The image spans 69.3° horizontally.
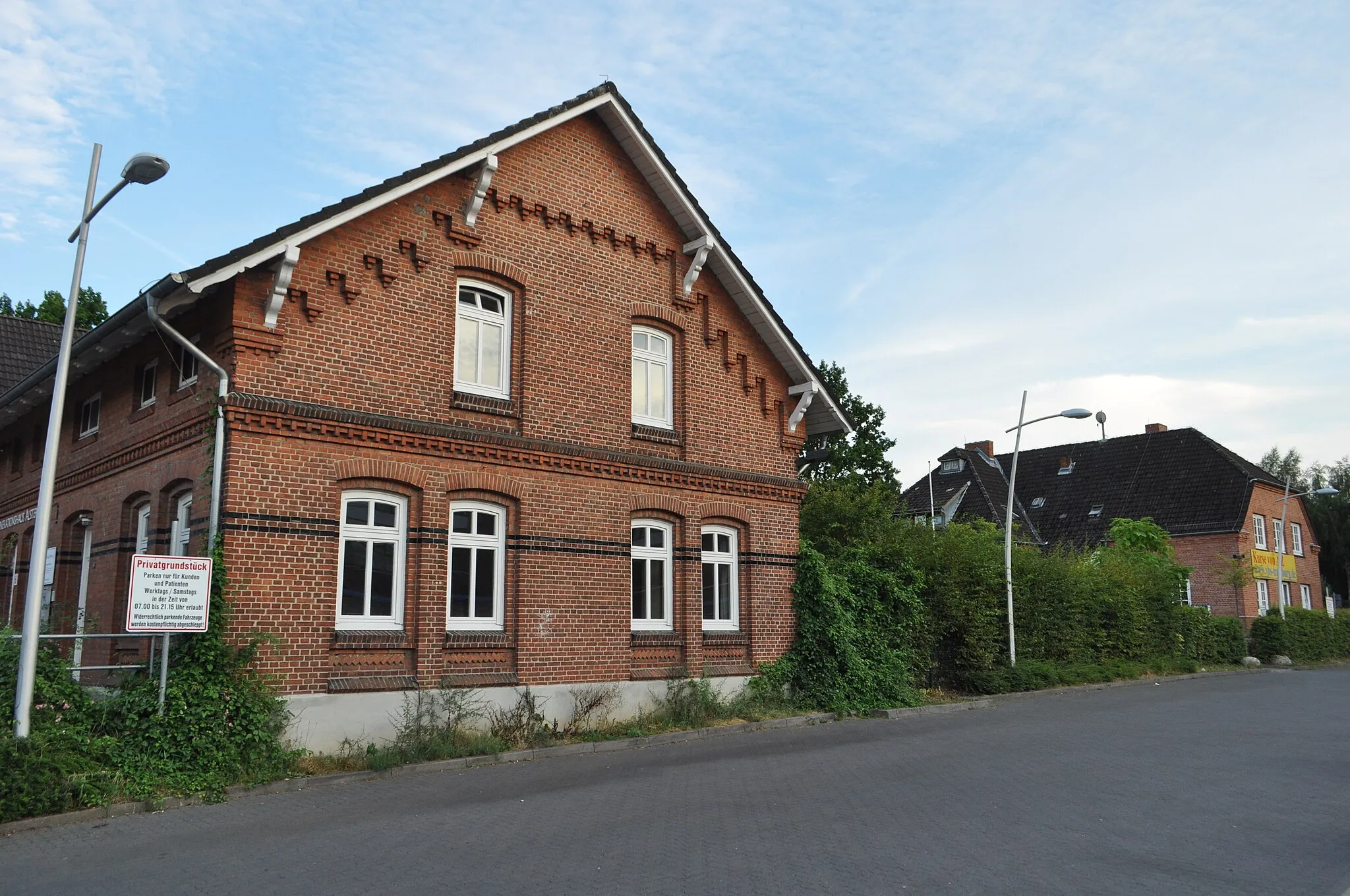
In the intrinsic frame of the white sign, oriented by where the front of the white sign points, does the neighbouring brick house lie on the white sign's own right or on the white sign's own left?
on the white sign's own left

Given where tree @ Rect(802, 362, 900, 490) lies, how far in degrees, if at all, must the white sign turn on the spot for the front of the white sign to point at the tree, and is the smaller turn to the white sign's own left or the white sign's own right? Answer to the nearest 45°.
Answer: approximately 135° to the white sign's own left

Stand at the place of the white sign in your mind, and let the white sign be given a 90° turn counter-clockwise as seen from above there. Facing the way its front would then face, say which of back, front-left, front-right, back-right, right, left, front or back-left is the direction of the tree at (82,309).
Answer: left

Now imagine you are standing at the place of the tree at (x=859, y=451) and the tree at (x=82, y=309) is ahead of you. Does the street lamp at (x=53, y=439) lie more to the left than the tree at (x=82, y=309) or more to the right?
left

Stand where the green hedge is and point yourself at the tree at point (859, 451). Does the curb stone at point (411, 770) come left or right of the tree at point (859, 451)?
left

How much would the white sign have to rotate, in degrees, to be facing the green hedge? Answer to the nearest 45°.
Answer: approximately 90° to its left

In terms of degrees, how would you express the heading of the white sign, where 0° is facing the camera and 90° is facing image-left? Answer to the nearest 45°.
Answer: approximately 0°
